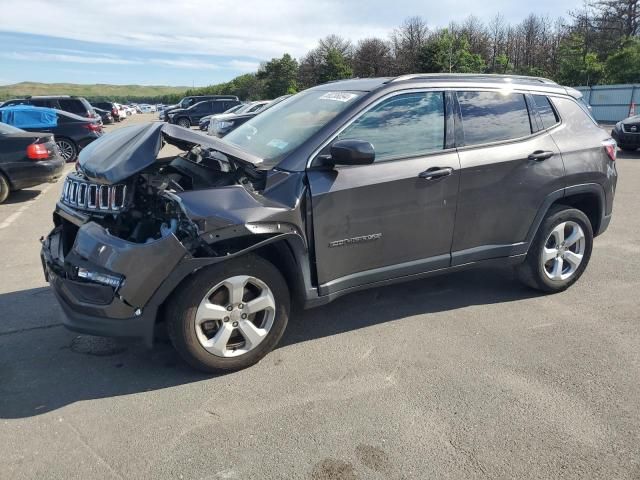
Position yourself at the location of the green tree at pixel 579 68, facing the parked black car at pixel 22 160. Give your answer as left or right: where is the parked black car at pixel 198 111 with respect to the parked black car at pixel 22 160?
right

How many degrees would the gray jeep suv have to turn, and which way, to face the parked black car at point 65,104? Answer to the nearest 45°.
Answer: approximately 90° to its right

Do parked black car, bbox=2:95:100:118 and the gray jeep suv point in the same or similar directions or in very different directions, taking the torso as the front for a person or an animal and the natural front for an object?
same or similar directions

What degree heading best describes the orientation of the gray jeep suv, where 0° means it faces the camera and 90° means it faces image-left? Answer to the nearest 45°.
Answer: approximately 45°

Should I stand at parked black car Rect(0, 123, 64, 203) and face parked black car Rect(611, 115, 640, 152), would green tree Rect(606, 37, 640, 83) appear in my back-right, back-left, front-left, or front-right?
front-left

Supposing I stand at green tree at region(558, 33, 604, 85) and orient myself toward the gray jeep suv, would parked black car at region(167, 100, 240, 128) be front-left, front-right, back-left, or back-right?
front-right

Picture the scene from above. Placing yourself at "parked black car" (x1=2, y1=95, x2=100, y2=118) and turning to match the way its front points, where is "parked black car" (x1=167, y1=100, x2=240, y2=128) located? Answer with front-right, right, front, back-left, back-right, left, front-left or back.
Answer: back-right

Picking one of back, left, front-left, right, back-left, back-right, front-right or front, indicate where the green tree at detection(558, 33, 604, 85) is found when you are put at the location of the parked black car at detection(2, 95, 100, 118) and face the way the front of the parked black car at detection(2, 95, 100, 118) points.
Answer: back

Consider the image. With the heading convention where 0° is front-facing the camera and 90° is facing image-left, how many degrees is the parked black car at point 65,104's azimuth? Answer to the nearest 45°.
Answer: approximately 90°

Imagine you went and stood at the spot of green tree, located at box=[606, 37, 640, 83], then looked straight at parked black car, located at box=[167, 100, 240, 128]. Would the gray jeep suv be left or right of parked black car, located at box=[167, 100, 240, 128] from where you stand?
left

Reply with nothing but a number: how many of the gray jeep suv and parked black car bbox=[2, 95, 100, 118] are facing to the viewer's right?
0
